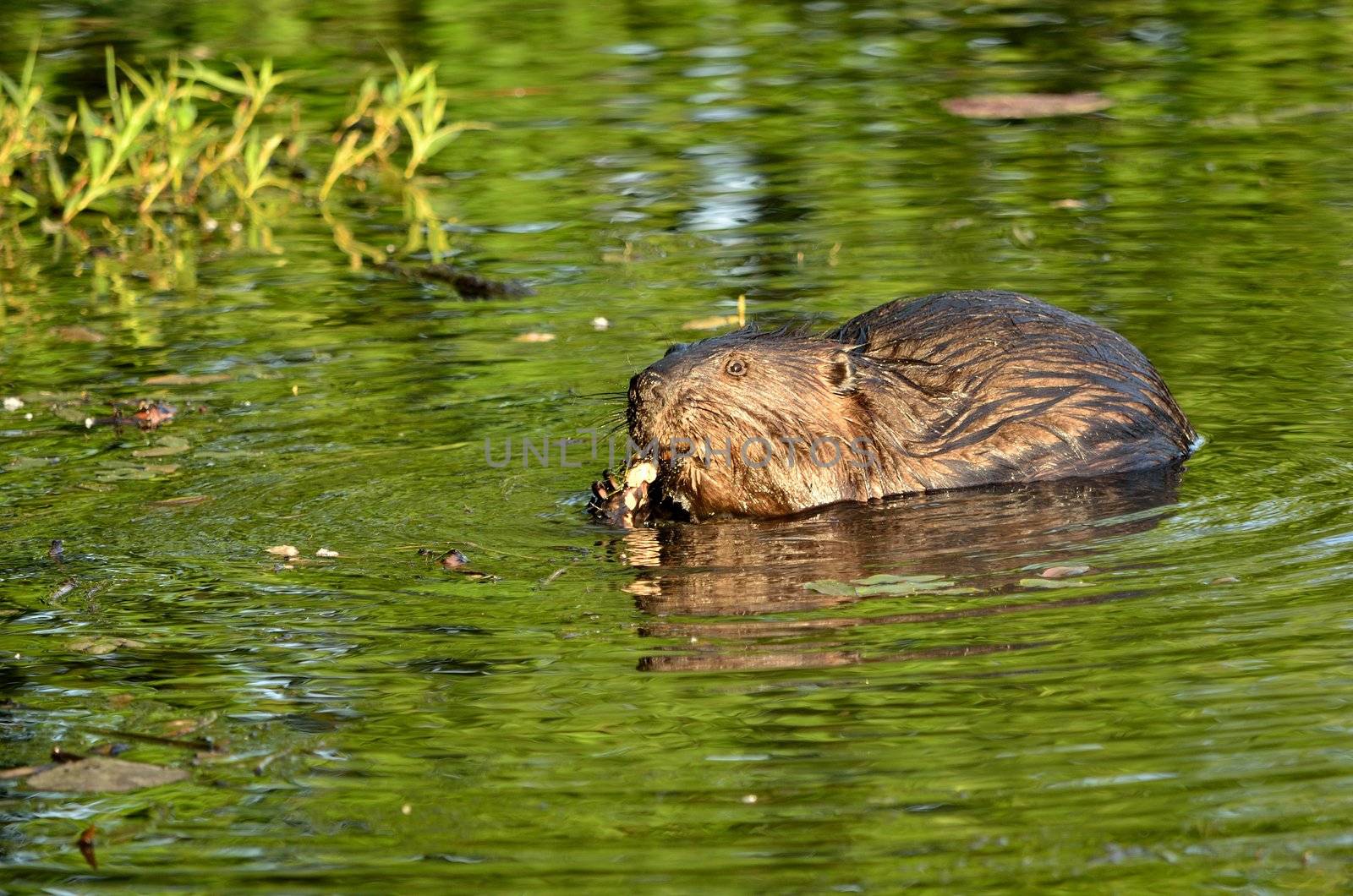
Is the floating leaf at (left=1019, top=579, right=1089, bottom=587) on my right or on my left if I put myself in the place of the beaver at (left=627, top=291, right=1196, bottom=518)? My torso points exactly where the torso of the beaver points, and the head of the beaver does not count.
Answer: on my left

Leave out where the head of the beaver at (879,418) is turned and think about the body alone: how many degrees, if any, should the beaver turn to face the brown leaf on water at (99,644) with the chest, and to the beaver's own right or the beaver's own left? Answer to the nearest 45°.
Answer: approximately 45° to the beaver's own left

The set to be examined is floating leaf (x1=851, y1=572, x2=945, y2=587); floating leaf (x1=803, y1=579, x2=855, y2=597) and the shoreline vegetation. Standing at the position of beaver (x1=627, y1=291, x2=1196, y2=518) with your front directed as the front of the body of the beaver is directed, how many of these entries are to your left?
2

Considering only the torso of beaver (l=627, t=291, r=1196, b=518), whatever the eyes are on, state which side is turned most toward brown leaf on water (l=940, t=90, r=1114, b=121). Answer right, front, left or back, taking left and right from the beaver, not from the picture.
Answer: right

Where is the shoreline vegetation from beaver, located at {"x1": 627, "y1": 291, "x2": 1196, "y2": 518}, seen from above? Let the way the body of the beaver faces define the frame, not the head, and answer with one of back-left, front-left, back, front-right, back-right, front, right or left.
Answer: front-right

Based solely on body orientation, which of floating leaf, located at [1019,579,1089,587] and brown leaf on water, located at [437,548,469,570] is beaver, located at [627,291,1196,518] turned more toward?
the brown leaf on water

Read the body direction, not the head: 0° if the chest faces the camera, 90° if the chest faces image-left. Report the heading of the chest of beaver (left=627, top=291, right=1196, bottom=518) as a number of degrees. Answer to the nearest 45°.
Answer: approximately 90°

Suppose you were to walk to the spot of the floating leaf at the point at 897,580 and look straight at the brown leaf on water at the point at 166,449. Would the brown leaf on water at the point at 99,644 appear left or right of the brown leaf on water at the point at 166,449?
left

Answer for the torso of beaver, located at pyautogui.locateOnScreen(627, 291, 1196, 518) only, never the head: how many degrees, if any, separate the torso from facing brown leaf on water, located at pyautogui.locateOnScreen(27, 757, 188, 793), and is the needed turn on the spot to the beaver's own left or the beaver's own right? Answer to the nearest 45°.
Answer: approximately 45° to the beaver's own left

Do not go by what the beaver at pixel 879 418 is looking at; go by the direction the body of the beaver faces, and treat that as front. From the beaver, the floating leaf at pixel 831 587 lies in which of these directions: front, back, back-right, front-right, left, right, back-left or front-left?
left

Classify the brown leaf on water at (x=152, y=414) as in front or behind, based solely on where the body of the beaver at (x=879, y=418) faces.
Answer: in front

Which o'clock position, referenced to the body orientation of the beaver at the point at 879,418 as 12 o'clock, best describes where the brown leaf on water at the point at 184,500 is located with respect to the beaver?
The brown leaf on water is roughly at 12 o'clock from the beaver.

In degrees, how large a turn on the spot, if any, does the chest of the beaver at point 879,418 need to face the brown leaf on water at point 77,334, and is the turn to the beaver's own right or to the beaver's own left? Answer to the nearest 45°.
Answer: approximately 45° to the beaver's own right

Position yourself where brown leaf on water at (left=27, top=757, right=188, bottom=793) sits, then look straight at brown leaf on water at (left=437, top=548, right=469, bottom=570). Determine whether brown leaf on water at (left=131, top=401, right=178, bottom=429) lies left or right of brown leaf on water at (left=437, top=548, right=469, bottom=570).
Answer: left
